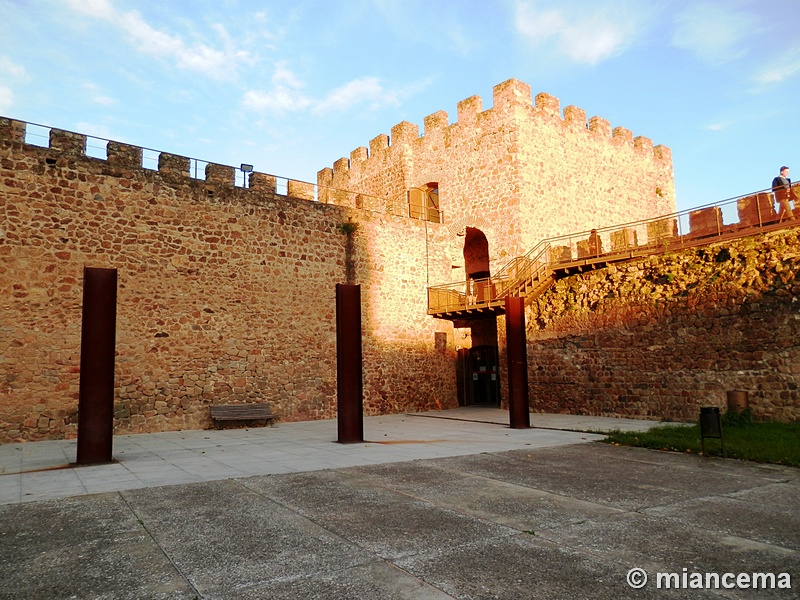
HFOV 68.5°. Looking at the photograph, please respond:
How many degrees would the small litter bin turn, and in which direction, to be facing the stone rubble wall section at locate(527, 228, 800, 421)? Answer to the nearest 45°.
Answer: approximately 180°

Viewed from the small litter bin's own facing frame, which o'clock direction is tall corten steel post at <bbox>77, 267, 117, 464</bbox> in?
The tall corten steel post is roughly at 2 o'clock from the small litter bin.

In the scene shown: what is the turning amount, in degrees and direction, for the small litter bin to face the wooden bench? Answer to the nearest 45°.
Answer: approximately 90° to its right

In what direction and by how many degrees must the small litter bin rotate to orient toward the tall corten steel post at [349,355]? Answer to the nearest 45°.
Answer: approximately 90° to its right

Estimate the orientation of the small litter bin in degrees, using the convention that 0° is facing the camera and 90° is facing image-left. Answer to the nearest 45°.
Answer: approximately 0°

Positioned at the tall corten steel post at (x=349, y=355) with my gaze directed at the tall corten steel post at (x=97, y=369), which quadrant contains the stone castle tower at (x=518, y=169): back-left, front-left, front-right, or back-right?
back-right

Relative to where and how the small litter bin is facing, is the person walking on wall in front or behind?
behind
